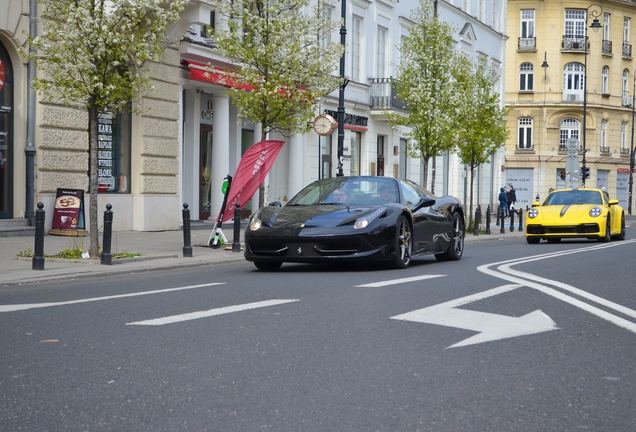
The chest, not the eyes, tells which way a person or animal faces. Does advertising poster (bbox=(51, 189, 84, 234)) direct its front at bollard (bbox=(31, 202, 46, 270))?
yes

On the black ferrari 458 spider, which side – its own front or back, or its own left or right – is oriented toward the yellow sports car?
back

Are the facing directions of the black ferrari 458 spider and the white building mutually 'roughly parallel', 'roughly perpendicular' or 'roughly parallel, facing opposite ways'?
roughly perpendicular

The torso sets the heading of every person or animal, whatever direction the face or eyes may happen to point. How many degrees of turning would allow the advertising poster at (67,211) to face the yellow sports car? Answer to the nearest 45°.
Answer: approximately 90° to its left

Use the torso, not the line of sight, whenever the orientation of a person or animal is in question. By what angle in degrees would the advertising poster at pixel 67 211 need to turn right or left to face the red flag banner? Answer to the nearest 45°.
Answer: approximately 45° to its left

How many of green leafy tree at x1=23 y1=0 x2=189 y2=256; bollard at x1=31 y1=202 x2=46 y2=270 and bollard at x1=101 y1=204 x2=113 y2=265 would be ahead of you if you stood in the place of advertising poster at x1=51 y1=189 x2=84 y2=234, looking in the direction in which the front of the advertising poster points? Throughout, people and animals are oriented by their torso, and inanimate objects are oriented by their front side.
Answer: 3

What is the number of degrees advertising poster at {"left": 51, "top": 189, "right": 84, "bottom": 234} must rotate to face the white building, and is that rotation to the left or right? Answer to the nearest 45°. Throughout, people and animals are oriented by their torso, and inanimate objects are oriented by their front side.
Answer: approximately 135° to its left

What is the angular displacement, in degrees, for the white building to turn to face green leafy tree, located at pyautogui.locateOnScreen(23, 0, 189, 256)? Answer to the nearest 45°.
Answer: approximately 45° to its right

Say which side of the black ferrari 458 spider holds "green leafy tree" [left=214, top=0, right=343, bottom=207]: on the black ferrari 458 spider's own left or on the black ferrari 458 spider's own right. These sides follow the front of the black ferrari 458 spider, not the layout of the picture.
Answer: on the black ferrari 458 spider's own right

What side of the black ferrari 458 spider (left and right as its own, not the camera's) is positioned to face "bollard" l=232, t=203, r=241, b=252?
right
